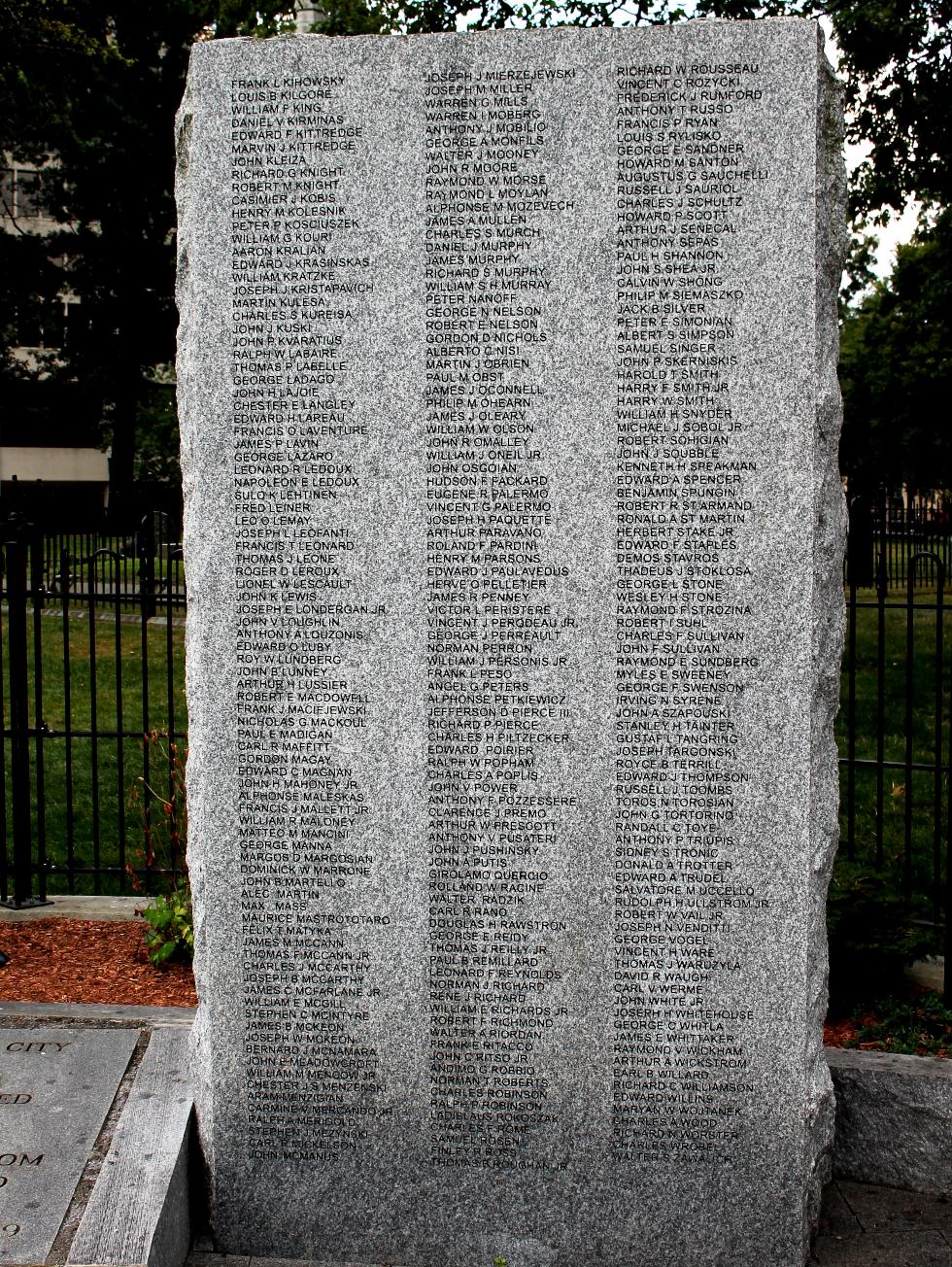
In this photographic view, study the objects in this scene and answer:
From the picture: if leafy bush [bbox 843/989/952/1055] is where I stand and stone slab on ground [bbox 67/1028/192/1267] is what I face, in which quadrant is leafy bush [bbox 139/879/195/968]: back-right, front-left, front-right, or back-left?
front-right

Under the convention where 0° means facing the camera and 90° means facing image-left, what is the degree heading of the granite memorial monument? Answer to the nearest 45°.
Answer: approximately 0°

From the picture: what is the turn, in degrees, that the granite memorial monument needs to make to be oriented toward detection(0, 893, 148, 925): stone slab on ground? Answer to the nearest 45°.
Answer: approximately 135° to its right

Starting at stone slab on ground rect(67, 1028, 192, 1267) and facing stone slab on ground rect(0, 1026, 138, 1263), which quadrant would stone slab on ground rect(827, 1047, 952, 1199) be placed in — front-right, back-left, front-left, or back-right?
back-right

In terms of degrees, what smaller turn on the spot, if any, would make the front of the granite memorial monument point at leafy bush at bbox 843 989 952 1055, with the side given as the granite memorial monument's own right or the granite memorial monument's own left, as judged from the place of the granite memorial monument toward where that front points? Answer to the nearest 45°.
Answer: approximately 135° to the granite memorial monument's own left

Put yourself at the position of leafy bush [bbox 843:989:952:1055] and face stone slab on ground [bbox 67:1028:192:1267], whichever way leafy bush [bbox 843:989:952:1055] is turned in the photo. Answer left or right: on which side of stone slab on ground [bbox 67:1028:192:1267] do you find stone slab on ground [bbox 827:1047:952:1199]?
left
